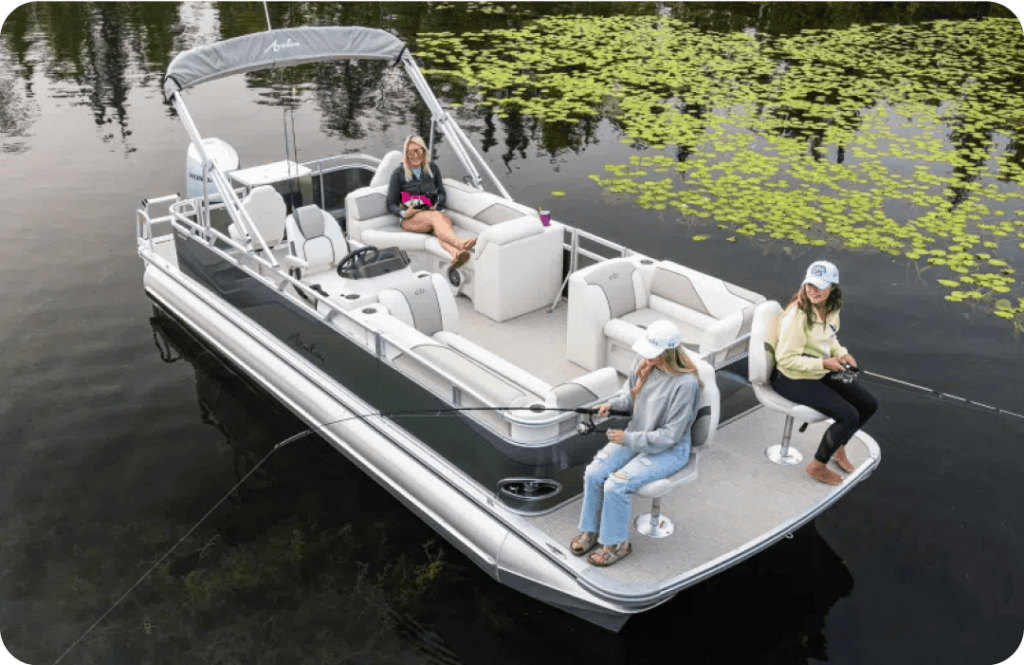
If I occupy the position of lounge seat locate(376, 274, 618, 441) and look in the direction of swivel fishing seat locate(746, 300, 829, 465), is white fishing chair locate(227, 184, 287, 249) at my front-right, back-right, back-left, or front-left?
back-left

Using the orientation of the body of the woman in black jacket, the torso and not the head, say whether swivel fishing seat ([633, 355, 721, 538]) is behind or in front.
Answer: in front

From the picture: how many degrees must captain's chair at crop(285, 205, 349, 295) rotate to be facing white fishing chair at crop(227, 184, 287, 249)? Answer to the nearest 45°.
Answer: approximately 180°

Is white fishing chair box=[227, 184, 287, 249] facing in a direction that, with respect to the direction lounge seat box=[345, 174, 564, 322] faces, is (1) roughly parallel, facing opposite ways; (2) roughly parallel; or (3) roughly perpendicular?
roughly perpendicular

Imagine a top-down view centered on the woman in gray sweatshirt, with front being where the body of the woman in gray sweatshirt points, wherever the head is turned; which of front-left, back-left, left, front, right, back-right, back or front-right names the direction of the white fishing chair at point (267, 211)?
right

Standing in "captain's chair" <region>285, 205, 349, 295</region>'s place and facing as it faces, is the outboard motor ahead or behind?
behind

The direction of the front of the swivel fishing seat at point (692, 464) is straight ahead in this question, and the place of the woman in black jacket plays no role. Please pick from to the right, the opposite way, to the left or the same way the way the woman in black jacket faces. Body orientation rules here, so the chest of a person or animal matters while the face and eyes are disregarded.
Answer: to the left

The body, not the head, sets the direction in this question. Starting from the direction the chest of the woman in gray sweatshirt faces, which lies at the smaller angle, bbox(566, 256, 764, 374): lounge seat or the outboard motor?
the outboard motor

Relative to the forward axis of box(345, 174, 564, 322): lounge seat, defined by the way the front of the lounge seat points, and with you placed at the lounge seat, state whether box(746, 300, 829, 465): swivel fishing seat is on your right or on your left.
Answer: on your left

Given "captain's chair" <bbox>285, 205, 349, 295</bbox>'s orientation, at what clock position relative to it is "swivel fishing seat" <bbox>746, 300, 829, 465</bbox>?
The swivel fishing seat is roughly at 12 o'clock from the captain's chair.

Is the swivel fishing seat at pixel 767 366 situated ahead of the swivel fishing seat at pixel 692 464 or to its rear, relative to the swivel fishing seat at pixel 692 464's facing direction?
to the rear
